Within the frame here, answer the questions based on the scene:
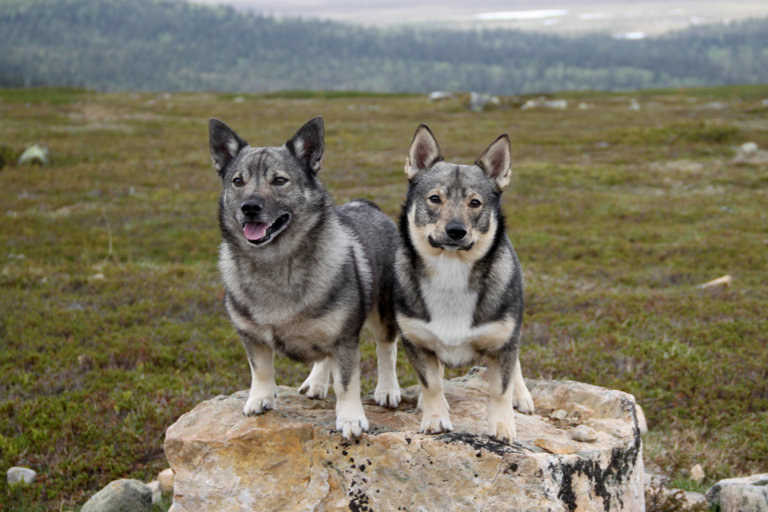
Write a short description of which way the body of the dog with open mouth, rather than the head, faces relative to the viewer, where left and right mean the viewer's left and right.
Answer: facing the viewer and to the left of the viewer

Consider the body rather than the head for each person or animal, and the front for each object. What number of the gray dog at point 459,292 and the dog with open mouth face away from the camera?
0

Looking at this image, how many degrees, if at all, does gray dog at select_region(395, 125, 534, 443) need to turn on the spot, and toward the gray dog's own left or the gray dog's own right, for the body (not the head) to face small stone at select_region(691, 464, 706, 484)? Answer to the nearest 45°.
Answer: approximately 135° to the gray dog's own left

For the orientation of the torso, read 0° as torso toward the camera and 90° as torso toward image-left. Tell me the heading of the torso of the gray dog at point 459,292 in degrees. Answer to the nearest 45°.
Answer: approximately 0°

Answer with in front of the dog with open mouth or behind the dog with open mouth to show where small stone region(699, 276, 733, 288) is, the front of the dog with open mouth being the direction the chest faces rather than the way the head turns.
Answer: behind

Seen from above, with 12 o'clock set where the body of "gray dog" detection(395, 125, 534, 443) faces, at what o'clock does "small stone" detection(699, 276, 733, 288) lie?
The small stone is roughly at 7 o'clock from the gray dog.

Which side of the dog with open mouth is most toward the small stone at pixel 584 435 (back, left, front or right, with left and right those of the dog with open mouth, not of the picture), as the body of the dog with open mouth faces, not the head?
left
